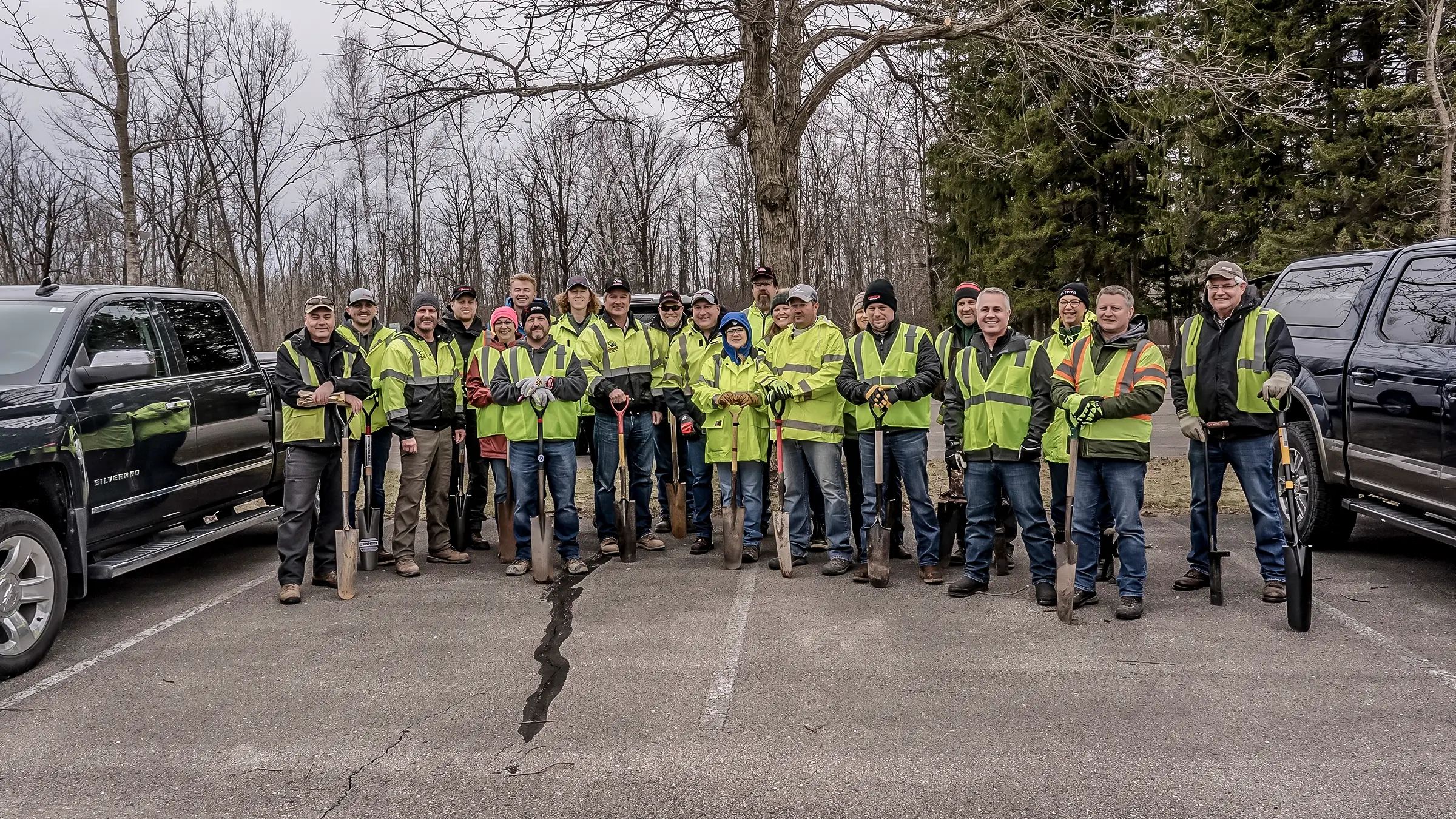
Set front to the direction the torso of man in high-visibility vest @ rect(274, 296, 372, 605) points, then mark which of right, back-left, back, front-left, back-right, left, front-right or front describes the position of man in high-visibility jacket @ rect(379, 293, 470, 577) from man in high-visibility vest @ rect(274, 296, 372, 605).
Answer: back-left

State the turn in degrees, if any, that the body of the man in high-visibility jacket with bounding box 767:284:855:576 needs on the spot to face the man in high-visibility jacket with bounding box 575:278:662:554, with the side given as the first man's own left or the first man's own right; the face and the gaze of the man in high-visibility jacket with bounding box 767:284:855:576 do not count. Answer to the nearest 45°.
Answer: approximately 90° to the first man's own right

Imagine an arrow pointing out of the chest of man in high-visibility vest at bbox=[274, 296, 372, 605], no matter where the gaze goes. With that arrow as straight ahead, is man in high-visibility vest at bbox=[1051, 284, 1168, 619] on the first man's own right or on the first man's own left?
on the first man's own left

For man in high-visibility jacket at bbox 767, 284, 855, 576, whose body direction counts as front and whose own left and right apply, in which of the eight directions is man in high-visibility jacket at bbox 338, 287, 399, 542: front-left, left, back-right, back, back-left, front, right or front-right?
front-right

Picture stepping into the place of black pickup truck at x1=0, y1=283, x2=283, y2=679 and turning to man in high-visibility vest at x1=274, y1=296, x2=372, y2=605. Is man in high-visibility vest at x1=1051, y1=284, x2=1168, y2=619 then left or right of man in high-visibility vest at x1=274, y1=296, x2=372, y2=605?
right

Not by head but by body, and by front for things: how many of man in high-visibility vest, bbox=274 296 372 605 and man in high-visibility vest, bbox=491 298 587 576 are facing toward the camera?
2

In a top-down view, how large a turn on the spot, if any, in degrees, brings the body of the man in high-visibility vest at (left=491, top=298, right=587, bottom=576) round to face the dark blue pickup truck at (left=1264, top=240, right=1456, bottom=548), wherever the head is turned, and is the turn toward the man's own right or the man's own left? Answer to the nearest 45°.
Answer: approximately 90° to the man's own left

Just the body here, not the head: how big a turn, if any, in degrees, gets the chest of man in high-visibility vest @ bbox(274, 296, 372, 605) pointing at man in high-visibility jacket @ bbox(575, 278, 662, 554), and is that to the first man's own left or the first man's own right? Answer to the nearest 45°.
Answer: approximately 90° to the first man's own left

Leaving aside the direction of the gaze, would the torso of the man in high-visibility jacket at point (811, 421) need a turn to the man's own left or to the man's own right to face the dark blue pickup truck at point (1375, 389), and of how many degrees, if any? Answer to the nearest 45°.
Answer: approximately 135° to the man's own left

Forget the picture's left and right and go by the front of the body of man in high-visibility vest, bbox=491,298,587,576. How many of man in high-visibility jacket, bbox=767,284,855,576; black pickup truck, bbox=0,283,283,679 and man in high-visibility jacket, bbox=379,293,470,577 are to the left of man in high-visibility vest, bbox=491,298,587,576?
1

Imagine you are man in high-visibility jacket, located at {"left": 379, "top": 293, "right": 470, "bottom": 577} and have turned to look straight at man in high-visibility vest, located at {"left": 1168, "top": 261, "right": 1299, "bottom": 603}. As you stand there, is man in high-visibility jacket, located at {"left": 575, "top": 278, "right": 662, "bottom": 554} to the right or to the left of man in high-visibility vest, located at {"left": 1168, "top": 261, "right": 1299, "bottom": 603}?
left
